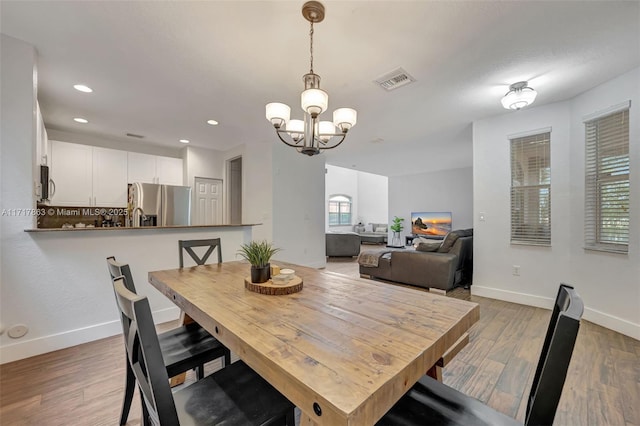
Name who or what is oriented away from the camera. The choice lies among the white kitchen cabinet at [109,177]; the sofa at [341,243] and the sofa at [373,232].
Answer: the sofa at [341,243]

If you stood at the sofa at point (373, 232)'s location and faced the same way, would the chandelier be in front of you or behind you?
in front

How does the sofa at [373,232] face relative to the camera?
toward the camera

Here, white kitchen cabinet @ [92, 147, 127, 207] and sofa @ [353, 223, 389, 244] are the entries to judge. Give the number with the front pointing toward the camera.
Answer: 2

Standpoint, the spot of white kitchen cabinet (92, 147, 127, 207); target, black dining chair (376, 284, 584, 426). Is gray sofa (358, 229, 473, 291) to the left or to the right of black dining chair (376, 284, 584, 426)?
left

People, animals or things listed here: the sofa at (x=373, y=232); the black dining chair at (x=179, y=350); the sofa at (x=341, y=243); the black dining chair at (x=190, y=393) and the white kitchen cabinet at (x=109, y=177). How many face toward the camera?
2

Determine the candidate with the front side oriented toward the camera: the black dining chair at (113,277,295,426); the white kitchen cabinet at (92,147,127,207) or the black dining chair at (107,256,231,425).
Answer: the white kitchen cabinet

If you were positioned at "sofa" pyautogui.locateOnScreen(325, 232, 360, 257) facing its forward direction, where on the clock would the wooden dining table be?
The wooden dining table is roughly at 6 o'clock from the sofa.

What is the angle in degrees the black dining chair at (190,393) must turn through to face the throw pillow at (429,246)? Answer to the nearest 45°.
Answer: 0° — it already faces it

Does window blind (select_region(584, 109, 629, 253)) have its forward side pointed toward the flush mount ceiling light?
yes

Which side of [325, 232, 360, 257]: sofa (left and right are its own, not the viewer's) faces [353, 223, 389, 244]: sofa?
front

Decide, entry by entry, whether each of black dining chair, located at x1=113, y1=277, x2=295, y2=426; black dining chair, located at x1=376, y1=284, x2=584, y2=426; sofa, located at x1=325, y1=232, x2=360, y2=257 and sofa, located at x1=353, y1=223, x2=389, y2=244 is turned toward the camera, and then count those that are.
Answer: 1

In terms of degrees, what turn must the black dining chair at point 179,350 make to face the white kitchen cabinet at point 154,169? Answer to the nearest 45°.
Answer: approximately 45° to its left

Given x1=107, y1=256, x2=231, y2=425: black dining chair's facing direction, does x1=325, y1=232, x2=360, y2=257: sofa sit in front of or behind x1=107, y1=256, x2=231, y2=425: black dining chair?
in front

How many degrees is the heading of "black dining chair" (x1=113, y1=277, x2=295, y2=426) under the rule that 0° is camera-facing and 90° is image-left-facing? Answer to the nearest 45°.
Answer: approximately 225°
